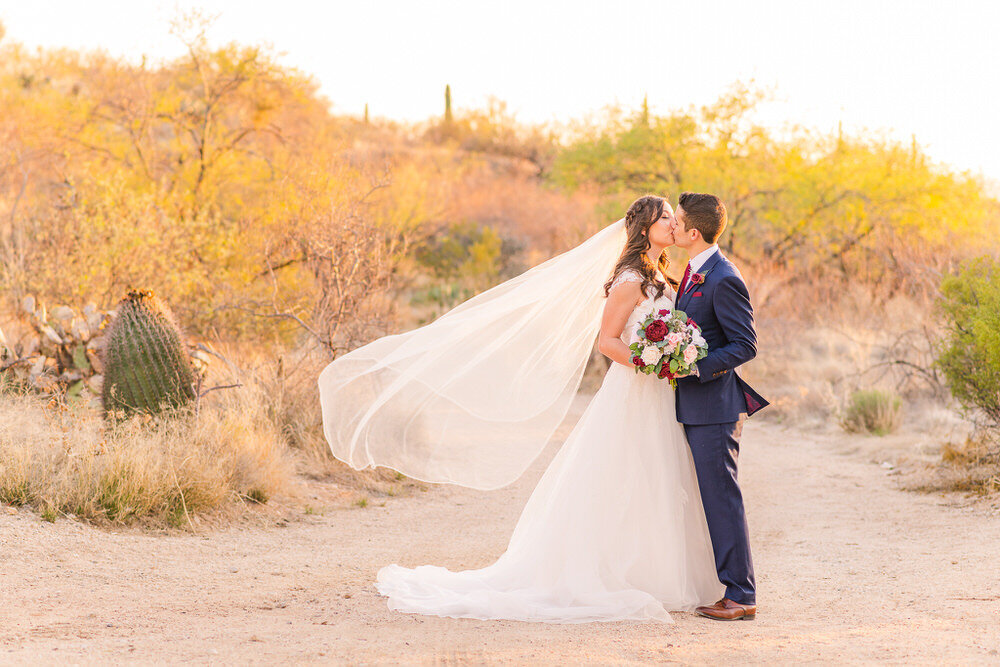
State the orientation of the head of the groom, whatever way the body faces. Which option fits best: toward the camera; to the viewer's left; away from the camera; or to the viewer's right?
to the viewer's left

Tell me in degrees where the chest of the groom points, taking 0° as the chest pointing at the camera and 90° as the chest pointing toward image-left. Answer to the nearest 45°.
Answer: approximately 90°

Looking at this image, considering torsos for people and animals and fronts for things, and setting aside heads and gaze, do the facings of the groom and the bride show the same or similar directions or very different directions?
very different directions

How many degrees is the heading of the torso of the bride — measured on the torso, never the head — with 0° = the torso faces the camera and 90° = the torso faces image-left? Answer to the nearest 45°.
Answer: approximately 270°

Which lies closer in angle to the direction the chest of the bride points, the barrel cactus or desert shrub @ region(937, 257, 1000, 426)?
the desert shrub

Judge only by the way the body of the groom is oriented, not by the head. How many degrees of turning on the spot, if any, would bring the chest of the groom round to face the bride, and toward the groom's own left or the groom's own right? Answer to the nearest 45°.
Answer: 0° — they already face them

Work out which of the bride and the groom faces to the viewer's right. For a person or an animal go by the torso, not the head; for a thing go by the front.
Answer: the bride

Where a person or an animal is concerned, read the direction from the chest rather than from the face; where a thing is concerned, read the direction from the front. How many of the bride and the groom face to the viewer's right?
1

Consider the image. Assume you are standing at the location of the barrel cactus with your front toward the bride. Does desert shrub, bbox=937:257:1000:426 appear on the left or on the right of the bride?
left

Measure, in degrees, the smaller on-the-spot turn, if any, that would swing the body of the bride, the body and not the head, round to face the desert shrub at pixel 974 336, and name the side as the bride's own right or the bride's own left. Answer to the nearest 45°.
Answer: approximately 45° to the bride's own left

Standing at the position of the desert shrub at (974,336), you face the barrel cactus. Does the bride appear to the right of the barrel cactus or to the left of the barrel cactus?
left

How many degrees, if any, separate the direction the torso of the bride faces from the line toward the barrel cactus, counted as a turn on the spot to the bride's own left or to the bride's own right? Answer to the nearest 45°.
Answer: approximately 135° to the bride's own left

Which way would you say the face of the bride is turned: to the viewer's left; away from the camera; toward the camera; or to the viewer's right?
to the viewer's right
